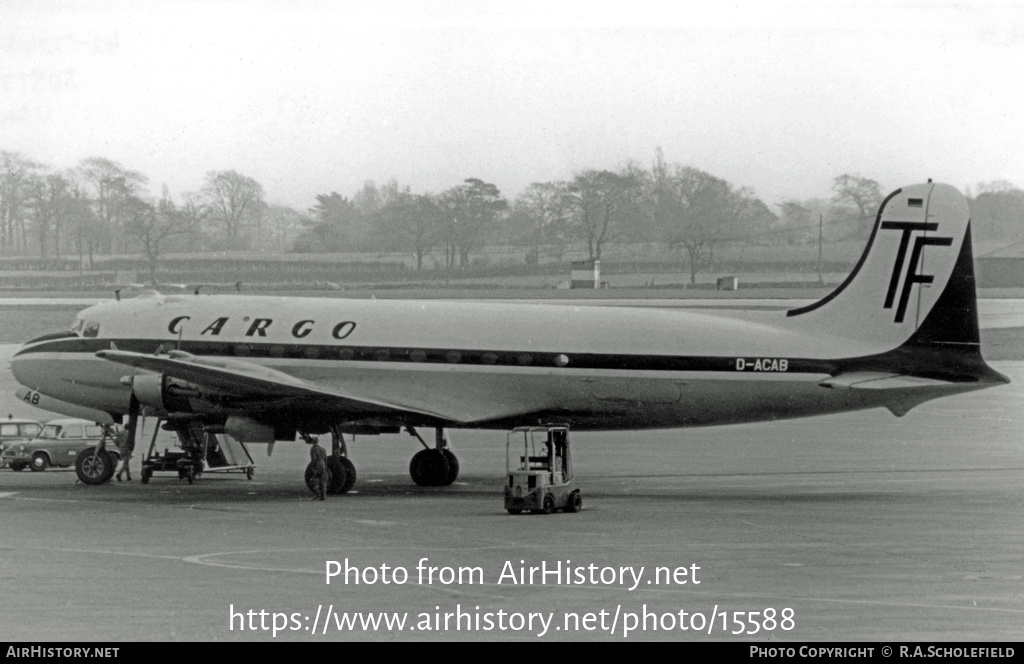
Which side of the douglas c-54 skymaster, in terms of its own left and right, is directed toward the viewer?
left

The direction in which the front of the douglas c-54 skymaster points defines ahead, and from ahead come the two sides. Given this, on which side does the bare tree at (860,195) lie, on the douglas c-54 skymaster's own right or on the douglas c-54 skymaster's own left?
on the douglas c-54 skymaster's own right

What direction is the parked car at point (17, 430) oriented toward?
to the viewer's left

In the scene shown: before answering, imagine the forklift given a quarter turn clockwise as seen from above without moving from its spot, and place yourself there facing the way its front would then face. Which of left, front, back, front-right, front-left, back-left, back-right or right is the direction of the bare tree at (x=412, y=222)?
back-left

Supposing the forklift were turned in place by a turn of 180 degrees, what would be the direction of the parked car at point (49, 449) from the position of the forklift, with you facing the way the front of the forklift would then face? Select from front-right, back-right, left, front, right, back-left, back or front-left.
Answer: right

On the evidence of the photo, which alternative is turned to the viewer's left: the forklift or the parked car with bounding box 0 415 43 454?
the parked car

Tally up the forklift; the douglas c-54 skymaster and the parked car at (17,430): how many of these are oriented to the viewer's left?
2

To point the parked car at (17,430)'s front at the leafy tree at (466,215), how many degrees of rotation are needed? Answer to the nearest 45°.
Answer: approximately 180°

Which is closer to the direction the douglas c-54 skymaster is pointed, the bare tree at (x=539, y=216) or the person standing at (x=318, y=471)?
the person standing

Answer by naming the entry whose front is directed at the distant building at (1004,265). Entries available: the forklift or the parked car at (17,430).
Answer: the forklift

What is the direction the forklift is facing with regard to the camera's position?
facing away from the viewer and to the right of the viewer

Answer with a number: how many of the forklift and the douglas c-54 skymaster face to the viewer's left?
1

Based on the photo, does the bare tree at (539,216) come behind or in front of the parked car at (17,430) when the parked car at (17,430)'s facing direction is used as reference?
behind

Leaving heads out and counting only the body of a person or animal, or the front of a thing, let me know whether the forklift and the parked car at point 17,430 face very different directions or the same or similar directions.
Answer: very different directions
